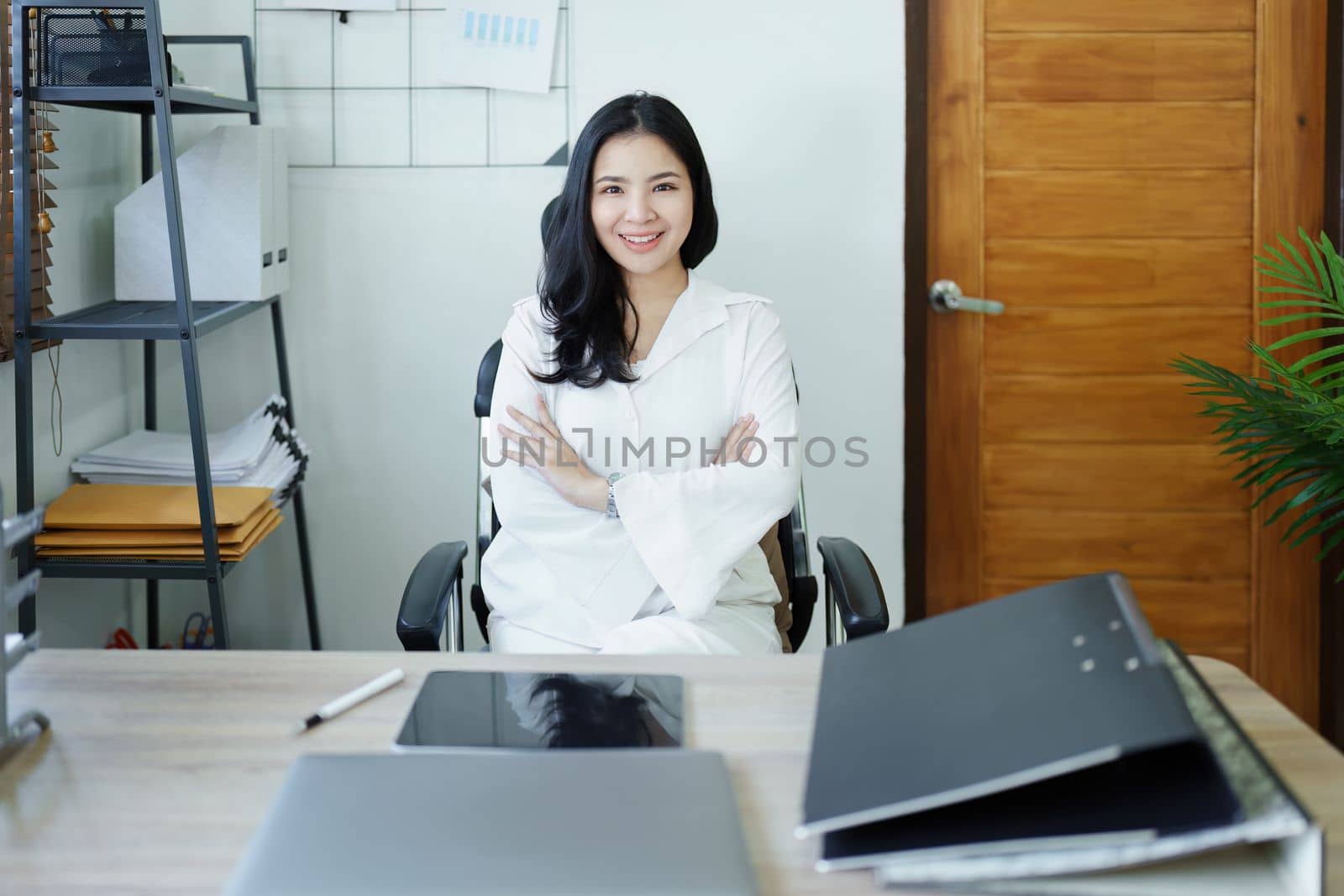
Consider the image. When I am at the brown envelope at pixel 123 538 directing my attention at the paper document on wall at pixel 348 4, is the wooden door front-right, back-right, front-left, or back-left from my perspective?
front-right

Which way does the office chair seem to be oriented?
toward the camera

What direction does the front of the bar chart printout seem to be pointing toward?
toward the camera

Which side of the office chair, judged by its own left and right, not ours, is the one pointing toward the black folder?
front

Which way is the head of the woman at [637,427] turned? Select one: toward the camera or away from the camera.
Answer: toward the camera

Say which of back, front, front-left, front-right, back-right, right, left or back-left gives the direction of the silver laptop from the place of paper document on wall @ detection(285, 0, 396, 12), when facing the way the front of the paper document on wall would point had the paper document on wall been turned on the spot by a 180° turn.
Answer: back

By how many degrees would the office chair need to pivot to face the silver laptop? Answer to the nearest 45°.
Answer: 0° — it already faces it

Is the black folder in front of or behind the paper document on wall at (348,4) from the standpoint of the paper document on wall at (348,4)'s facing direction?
in front

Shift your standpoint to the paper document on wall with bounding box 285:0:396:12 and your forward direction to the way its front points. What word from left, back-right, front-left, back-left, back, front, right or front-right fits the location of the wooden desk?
front

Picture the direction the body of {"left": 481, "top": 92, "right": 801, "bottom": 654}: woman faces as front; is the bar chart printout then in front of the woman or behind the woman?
behind

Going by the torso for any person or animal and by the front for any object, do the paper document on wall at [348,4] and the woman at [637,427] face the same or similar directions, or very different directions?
same or similar directions
